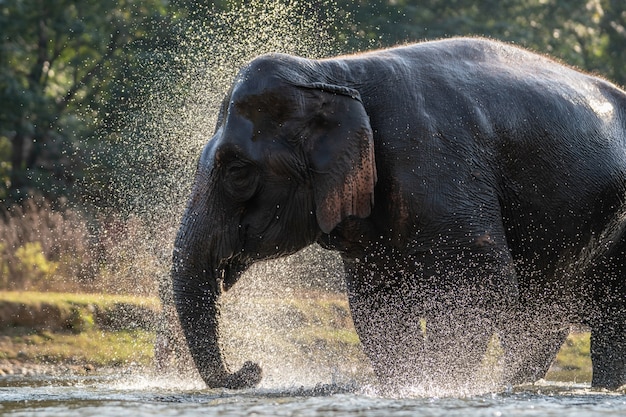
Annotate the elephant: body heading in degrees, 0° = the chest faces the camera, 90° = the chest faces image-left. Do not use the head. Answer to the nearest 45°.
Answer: approximately 90°
